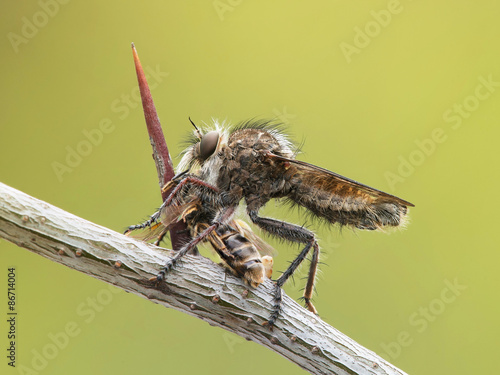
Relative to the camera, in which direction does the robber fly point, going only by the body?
to the viewer's left
